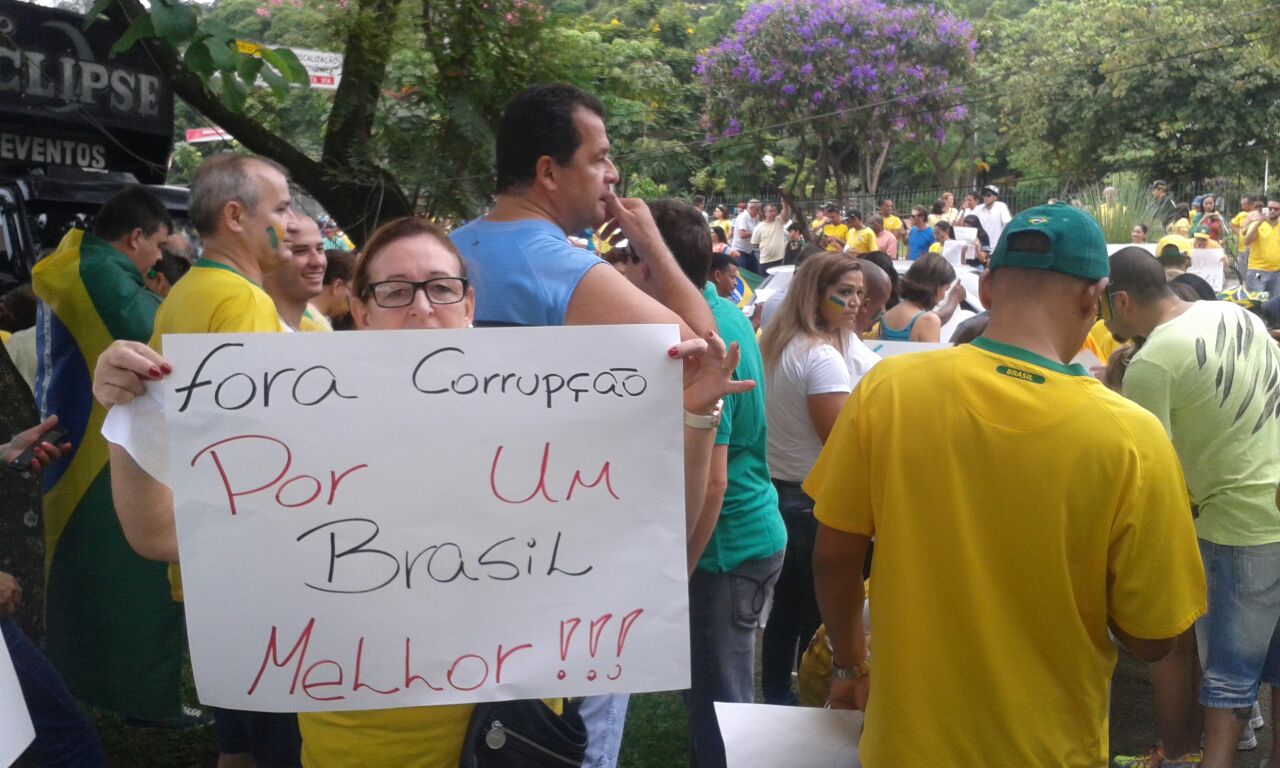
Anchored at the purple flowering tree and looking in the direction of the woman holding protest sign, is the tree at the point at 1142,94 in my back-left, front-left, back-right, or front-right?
back-left

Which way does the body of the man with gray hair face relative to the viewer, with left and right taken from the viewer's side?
facing to the right of the viewer

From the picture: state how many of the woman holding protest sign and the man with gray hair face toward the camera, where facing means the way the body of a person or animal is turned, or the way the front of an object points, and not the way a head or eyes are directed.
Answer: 1

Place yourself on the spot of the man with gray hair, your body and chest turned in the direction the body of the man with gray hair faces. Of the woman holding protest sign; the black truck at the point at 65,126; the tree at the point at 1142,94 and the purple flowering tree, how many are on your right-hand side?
1

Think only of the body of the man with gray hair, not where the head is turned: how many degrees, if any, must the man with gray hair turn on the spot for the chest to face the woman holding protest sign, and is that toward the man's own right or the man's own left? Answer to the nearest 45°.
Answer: approximately 90° to the man's own right

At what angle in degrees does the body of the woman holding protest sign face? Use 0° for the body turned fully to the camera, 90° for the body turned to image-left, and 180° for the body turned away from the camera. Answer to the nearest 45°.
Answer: approximately 0°

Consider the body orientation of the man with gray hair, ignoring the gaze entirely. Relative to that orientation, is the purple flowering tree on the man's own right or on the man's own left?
on the man's own left

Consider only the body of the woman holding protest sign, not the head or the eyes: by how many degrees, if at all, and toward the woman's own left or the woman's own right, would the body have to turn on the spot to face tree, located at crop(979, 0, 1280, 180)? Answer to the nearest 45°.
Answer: approximately 135° to the woman's own left
